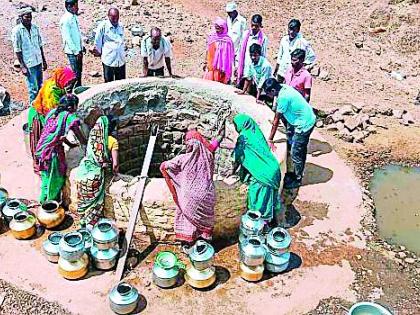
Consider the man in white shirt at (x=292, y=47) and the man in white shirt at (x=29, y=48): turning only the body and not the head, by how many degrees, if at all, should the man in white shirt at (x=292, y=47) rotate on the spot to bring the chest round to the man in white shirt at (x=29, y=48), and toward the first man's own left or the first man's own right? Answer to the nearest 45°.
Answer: approximately 45° to the first man's own right

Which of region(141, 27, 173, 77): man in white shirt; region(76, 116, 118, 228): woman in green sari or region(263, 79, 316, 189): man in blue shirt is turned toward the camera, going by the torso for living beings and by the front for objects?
the man in white shirt

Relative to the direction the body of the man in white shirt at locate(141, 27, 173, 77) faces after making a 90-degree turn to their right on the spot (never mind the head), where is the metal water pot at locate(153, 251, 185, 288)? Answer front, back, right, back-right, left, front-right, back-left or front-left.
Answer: left

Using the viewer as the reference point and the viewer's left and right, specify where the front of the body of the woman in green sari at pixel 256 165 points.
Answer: facing away from the viewer and to the left of the viewer

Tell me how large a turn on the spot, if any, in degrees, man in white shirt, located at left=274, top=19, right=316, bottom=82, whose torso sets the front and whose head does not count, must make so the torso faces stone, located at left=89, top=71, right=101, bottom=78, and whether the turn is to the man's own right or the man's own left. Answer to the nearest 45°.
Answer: approximately 45° to the man's own right

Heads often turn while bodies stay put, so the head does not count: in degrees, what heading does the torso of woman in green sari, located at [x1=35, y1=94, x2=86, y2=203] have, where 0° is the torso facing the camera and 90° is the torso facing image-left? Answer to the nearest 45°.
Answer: approximately 270°

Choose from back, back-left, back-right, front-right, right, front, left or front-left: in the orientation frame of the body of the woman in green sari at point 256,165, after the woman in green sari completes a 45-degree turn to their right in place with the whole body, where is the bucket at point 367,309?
back-right

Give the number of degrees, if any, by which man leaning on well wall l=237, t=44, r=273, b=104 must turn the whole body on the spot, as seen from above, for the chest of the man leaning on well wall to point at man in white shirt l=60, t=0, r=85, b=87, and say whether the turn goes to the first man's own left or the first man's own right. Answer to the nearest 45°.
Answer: approximately 45° to the first man's own right

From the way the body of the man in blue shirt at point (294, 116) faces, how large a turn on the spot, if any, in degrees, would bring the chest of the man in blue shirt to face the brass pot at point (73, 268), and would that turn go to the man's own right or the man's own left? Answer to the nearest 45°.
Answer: approximately 45° to the man's own left

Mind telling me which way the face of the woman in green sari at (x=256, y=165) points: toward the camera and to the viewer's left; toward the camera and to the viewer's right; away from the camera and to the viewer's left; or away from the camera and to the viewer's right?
away from the camera and to the viewer's left

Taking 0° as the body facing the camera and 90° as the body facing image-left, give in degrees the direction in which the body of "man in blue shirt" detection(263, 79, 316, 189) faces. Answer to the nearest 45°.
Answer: approximately 90°

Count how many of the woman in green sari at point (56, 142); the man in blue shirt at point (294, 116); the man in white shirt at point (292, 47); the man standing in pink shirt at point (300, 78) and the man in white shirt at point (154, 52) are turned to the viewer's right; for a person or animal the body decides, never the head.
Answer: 1

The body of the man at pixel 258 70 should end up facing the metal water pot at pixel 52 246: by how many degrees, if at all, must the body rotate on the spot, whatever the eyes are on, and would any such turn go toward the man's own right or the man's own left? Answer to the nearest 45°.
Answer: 0° — they already face it

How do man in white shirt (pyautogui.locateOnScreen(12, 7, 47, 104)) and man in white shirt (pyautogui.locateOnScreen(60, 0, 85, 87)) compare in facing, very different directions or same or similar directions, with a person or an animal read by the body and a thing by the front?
same or similar directions
